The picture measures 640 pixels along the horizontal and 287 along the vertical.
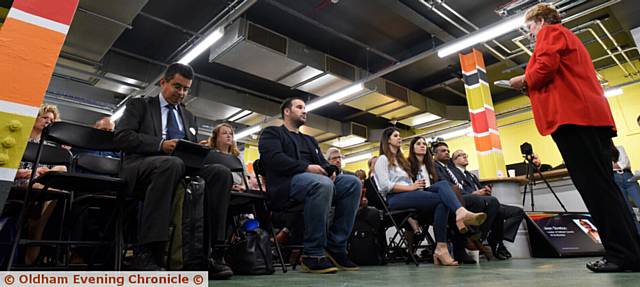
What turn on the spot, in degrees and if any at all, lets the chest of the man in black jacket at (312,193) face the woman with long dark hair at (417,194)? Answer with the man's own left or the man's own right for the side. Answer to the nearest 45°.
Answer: approximately 90° to the man's own left

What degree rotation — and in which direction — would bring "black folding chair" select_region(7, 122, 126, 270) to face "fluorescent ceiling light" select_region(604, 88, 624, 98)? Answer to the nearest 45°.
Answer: approximately 45° to its left

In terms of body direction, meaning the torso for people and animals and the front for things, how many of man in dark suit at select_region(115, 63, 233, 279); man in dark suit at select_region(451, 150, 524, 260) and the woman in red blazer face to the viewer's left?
1

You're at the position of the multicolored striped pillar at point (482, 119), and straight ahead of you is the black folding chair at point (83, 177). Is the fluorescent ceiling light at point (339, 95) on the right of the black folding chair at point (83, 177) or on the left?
right

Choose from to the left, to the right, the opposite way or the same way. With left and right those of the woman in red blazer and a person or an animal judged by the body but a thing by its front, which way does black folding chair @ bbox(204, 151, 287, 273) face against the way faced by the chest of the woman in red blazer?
the opposite way

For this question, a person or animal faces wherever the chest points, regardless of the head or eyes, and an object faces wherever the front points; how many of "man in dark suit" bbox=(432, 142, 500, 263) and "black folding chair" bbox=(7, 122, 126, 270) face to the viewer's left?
0

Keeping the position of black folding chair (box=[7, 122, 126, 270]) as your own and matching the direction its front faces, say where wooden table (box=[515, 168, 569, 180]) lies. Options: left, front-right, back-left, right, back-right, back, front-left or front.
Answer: front-left

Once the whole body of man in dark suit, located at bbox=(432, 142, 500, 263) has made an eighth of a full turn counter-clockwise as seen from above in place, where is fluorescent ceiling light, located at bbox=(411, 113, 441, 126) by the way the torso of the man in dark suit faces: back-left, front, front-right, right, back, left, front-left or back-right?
left

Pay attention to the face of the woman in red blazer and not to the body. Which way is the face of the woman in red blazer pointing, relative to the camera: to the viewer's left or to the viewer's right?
to the viewer's left

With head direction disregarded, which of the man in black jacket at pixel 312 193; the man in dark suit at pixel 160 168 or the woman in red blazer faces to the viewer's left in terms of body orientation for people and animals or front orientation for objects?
the woman in red blazer

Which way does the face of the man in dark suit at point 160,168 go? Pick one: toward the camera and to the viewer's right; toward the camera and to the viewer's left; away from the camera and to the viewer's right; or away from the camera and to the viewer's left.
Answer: toward the camera and to the viewer's right

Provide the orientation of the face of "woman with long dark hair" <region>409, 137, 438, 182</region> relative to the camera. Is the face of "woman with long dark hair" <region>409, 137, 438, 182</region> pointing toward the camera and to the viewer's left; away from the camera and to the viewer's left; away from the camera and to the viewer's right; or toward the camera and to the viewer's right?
toward the camera and to the viewer's right
